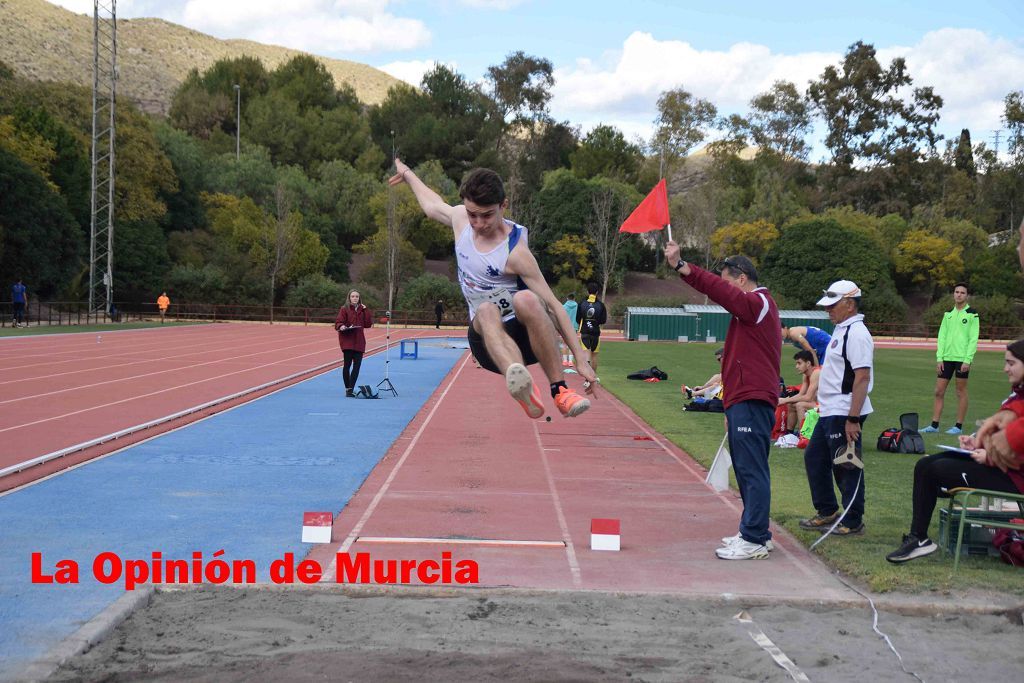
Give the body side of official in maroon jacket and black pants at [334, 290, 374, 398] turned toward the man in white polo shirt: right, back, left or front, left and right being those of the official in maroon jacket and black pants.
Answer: front

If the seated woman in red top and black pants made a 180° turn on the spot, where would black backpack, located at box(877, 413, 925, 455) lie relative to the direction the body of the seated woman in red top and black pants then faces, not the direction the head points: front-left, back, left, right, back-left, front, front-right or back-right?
left

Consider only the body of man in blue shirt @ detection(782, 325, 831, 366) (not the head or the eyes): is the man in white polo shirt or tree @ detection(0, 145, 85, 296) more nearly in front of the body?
the tree

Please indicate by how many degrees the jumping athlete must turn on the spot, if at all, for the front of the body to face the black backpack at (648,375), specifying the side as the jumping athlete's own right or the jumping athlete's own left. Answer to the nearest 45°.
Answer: approximately 180°

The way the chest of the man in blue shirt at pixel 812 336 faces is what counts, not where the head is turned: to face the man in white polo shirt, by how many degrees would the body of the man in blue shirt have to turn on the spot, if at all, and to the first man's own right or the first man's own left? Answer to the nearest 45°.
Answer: approximately 90° to the first man's own left

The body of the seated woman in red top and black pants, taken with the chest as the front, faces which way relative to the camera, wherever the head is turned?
to the viewer's left

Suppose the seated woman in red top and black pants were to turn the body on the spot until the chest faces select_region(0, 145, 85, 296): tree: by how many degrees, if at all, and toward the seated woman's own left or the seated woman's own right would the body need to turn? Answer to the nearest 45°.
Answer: approximately 45° to the seated woman's own right

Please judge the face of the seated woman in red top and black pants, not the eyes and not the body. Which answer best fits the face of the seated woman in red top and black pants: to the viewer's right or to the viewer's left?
to the viewer's left

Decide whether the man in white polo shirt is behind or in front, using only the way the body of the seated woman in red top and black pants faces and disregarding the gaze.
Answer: in front

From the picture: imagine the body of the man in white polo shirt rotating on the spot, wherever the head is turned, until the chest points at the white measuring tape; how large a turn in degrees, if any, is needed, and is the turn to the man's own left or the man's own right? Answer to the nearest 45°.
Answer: approximately 90° to the man's own left

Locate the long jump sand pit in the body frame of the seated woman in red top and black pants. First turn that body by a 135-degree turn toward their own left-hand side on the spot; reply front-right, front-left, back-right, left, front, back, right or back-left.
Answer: right

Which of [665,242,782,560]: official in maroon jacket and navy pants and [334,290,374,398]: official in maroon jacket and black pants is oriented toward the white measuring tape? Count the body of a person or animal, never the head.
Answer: [334,290,374,398]: official in maroon jacket and black pants

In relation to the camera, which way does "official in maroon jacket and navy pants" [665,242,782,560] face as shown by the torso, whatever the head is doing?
to the viewer's left
